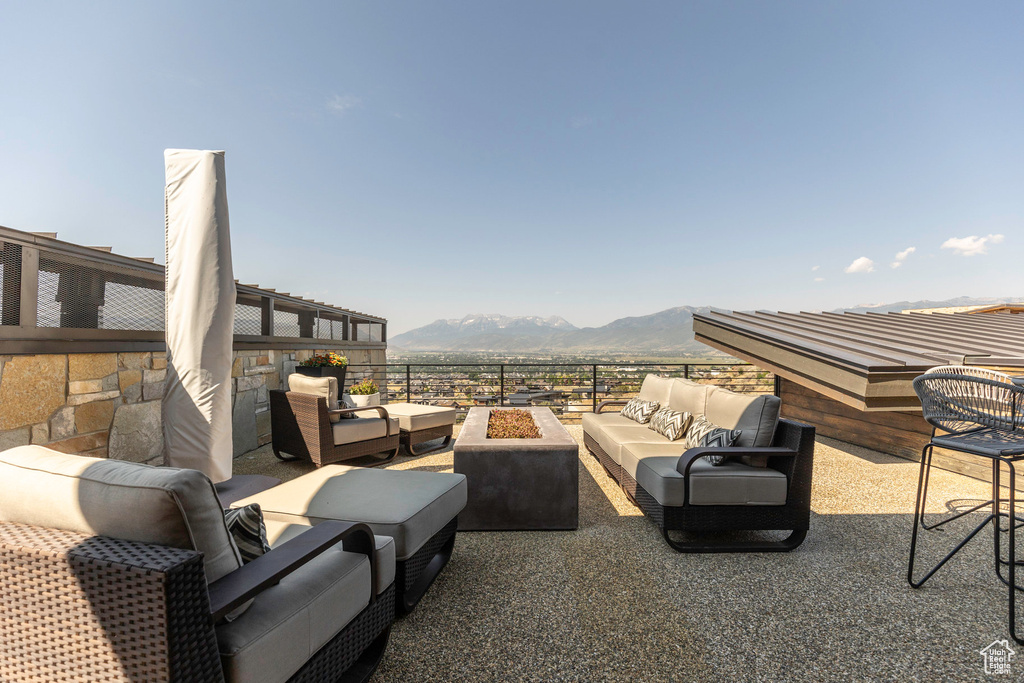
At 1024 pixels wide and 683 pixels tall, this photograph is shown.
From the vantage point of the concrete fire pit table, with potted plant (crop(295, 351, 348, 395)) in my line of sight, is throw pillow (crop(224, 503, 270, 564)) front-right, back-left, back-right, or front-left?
back-left

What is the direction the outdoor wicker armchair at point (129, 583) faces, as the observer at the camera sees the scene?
facing away from the viewer and to the right of the viewer

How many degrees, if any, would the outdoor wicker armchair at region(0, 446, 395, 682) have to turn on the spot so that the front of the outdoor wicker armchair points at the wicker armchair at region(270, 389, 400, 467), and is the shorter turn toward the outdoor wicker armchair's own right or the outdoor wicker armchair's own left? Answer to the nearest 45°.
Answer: approximately 45° to the outdoor wicker armchair's own left

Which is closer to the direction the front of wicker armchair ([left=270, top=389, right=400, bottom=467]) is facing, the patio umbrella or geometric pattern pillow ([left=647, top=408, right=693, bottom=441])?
the geometric pattern pillow

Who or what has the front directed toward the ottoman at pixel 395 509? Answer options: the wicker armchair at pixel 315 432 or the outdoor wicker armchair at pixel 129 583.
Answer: the outdoor wicker armchair
